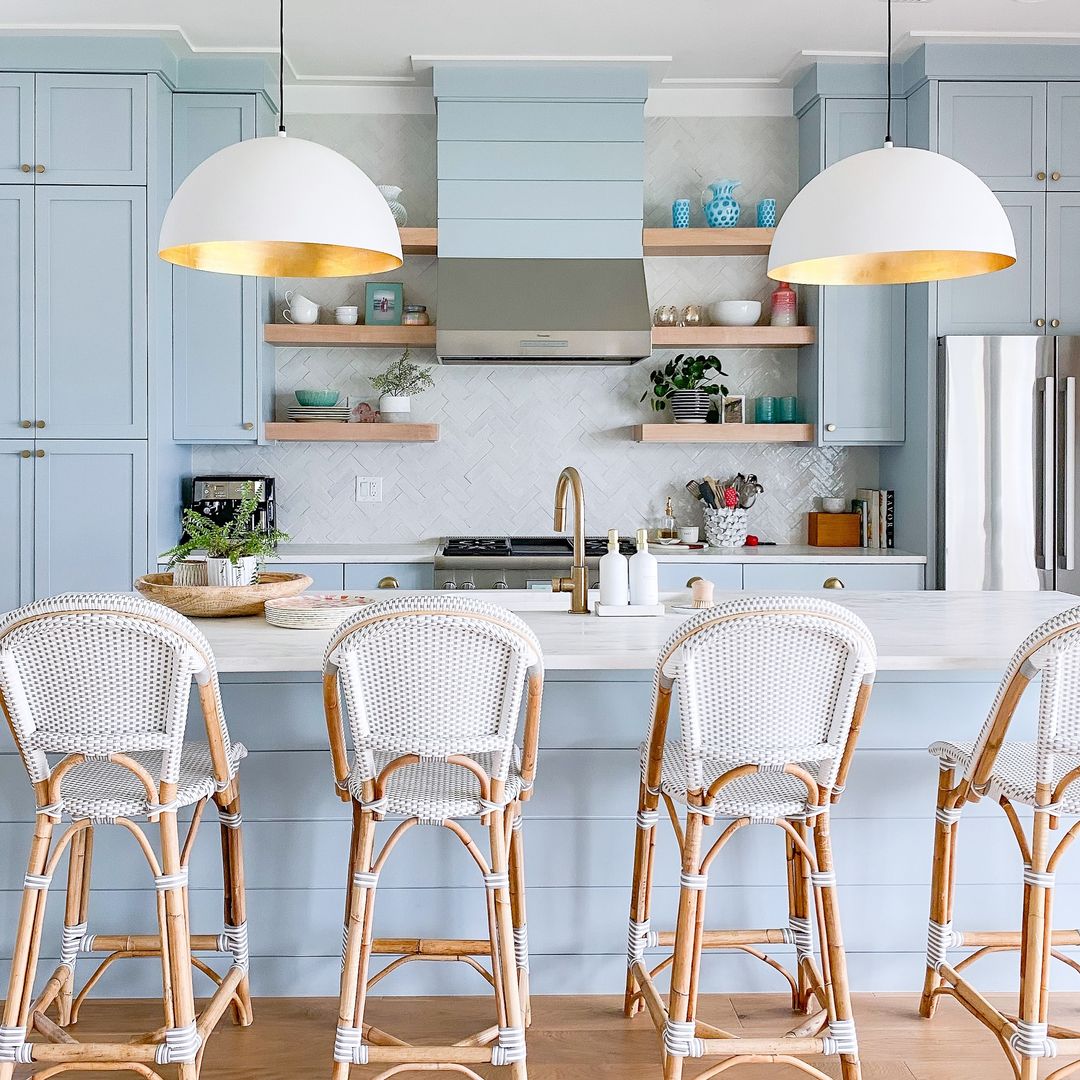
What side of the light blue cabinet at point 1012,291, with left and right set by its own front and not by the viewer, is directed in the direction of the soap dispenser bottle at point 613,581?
front

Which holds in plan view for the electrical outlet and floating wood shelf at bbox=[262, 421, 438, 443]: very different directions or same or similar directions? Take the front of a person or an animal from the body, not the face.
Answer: same or similar directions

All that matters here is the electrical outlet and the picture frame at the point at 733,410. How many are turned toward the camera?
2

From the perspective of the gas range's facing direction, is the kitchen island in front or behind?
in front

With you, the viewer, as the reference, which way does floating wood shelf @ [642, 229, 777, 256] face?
facing the viewer

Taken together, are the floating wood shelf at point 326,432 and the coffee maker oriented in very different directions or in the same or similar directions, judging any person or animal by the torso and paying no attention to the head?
same or similar directions

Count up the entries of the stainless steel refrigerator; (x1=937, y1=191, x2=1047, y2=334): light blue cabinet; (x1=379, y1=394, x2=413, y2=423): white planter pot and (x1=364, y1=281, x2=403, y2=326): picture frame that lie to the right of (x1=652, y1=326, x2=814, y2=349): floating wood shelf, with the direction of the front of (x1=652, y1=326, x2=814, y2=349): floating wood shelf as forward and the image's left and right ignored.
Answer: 2

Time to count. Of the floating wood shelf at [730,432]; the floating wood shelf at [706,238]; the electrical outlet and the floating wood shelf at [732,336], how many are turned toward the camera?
4

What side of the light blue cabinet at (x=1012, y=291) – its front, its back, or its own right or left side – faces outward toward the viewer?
front

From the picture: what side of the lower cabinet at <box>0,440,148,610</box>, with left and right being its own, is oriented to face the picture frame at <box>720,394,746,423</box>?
left
